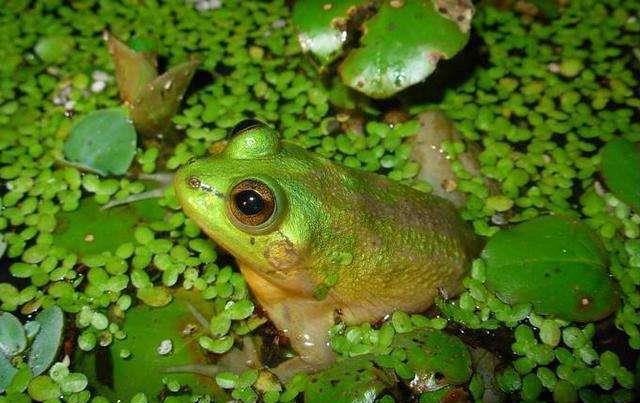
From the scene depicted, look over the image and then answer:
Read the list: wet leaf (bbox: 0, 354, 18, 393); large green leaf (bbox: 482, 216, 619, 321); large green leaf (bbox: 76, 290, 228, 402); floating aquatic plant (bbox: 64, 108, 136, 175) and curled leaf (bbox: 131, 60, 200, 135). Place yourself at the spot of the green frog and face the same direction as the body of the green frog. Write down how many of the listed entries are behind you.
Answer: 1

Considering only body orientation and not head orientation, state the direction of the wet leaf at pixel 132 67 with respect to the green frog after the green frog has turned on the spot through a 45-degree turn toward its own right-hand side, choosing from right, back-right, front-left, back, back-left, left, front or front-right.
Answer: front

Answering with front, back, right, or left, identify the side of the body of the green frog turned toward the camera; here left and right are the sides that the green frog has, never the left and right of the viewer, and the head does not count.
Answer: left

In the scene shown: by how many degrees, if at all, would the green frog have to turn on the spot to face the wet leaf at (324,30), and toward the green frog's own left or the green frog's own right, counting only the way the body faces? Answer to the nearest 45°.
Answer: approximately 90° to the green frog's own right

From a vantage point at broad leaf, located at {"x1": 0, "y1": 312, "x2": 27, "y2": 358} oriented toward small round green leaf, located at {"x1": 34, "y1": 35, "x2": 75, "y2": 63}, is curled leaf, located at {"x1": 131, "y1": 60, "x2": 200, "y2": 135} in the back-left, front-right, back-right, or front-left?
front-right

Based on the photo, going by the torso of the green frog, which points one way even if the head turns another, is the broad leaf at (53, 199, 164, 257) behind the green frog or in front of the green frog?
in front

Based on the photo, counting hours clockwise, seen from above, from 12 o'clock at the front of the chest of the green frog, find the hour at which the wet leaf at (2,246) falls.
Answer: The wet leaf is roughly at 12 o'clock from the green frog.

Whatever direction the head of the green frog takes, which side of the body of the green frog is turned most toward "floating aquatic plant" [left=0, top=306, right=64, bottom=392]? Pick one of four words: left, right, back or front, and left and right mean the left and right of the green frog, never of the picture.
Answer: front

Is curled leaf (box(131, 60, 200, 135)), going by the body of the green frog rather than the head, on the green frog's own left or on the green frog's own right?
on the green frog's own right

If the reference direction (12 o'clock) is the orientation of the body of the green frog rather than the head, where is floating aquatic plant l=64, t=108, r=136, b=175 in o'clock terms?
The floating aquatic plant is roughly at 1 o'clock from the green frog.

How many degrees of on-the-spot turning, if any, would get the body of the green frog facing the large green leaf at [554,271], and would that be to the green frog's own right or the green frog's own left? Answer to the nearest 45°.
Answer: approximately 180°

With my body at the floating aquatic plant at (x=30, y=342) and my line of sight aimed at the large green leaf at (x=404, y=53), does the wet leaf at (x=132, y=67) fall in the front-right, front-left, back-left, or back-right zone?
front-left

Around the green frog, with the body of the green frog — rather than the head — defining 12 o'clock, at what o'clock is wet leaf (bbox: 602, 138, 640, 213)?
The wet leaf is roughly at 5 o'clock from the green frog.

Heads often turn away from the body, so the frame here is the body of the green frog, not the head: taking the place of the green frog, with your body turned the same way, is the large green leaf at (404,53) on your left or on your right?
on your right

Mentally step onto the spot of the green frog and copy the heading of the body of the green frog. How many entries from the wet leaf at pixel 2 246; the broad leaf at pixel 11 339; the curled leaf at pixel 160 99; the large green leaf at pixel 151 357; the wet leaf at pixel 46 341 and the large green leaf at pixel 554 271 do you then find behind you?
1

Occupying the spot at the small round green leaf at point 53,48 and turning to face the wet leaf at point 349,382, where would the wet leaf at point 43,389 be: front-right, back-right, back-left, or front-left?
front-right

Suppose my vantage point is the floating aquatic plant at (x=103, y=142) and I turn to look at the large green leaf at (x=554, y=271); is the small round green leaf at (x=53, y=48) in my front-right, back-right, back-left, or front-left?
back-left
